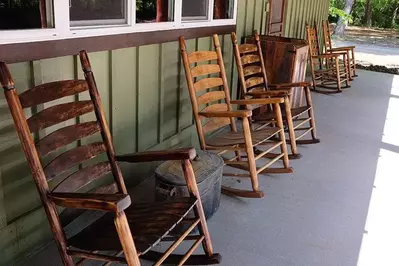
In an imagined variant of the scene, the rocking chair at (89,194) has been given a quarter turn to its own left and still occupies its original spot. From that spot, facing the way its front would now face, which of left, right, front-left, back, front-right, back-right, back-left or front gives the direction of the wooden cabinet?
front

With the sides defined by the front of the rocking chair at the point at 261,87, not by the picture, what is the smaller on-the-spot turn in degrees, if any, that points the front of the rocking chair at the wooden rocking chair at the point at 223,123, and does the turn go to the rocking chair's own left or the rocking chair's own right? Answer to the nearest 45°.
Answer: approximately 45° to the rocking chair's own right

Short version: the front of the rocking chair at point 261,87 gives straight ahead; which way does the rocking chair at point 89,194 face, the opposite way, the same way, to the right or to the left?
the same way

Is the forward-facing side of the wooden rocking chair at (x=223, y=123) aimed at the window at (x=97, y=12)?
no

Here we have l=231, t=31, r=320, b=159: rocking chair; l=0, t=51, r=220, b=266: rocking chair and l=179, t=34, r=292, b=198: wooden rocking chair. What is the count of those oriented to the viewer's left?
0

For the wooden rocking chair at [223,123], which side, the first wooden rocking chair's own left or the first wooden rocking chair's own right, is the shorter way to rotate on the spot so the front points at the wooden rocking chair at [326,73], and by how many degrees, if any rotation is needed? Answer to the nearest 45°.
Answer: approximately 135° to the first wooden rocking chair's own left

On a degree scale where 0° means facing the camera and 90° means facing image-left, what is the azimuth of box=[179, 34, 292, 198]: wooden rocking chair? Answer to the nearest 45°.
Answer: approximately 315°

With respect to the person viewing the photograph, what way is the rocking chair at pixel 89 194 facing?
facing the viewer and to the right of the viewer

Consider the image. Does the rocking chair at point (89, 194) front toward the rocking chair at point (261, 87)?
no

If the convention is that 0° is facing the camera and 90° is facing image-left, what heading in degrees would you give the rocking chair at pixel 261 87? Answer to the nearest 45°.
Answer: approximately 315°

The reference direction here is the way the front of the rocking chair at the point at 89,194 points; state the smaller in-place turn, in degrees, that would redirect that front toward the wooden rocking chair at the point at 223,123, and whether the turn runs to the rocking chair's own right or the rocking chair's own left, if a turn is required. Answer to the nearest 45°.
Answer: approximately 90° to the rocking chair's own left

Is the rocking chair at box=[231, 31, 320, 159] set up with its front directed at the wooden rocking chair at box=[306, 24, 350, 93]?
no

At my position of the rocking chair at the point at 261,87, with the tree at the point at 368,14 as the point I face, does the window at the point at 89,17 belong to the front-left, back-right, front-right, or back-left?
back-left

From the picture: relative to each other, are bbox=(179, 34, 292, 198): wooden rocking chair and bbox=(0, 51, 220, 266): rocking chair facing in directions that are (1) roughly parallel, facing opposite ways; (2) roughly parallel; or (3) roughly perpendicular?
roughly parallel

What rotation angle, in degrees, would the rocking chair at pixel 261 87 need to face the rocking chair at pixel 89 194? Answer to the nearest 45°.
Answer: approximately 45° to its right

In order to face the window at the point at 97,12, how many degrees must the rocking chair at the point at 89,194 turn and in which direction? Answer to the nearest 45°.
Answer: approximately 135° to its left

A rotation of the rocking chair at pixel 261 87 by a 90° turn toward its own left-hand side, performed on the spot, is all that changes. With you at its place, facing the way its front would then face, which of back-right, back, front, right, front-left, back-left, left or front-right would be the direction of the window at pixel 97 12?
back
